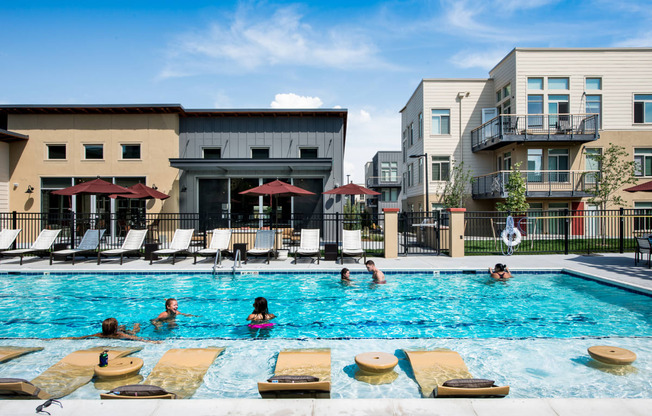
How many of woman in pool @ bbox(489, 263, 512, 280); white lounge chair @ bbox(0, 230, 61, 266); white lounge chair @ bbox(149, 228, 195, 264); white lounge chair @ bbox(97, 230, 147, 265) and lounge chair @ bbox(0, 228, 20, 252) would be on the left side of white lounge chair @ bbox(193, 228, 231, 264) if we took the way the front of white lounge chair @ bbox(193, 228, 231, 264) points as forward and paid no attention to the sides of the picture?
1

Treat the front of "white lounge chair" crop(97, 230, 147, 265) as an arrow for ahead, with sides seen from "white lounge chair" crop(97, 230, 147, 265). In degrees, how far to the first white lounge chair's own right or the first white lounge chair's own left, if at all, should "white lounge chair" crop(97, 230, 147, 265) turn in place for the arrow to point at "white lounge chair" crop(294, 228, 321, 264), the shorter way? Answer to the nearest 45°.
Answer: approximately 90° to the first white lounge chair's own left

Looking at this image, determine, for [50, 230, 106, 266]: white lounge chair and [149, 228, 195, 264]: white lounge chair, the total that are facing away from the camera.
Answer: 0

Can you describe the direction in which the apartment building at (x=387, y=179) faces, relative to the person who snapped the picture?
facing the viewer

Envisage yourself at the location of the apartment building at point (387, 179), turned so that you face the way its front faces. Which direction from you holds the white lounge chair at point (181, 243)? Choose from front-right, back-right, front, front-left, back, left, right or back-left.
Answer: front

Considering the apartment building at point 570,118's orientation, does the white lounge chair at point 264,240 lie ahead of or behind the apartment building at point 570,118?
ahead

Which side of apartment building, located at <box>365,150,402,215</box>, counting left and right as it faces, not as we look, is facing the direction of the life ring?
front

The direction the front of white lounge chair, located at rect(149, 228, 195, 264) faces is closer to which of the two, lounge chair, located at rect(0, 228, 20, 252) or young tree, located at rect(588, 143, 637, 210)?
the lounge chair

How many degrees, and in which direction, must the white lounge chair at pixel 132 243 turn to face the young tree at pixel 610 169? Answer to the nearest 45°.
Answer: approximately 135° to its left

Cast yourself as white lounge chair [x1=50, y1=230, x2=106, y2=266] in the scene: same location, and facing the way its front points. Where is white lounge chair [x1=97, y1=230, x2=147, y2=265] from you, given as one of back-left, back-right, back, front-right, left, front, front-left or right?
left

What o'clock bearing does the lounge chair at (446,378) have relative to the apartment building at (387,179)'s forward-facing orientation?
The lounge chair is roughly at 12 o'clock from the apartment building.

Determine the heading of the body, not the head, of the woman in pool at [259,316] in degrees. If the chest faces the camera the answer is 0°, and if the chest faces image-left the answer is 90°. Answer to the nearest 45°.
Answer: approximately 180°

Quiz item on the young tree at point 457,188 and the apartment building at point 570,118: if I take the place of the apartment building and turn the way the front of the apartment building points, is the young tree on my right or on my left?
on my right

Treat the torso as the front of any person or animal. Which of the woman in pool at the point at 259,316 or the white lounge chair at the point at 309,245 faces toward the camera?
the white lounge chair

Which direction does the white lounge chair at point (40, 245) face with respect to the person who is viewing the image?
facing the viewer and to the left of the viewer

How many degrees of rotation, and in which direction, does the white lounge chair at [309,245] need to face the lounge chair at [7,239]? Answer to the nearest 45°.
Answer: approximately 90° to its right

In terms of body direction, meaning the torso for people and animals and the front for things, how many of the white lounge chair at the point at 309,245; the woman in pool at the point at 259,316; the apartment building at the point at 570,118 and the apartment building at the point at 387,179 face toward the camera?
3
